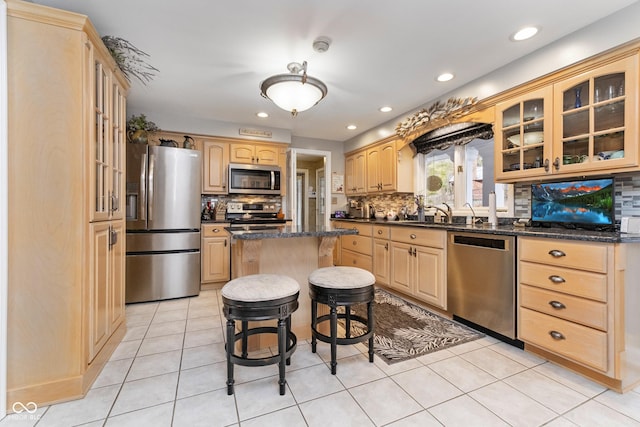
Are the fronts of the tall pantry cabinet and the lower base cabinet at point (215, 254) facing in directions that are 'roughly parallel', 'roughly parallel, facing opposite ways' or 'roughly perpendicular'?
roughly perpendicular

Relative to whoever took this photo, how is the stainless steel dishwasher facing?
facing the viewer and to the left of the viewer

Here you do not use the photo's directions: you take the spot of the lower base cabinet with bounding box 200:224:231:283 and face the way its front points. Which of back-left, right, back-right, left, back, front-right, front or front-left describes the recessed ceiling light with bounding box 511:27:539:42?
front-left

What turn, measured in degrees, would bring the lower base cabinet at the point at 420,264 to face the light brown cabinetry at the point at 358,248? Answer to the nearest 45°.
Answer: approximately 90° to its right

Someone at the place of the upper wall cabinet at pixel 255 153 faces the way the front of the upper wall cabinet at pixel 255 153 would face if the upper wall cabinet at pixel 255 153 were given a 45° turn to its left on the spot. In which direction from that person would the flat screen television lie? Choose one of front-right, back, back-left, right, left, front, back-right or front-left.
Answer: front

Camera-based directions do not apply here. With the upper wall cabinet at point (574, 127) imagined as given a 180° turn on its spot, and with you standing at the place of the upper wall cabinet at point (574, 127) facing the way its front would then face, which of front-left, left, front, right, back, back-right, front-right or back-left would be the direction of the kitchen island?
back

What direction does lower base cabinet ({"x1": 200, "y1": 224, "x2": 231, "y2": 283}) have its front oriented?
toward the camera

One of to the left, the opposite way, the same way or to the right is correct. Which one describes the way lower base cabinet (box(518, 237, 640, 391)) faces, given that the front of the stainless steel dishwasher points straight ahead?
the same way

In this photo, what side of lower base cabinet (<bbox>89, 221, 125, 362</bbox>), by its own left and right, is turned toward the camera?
right

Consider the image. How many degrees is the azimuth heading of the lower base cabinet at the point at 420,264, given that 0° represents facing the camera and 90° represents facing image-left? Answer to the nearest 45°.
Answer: approximately 45°

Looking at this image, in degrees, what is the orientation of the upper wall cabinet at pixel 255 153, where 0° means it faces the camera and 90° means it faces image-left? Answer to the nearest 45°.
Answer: approximately 0°

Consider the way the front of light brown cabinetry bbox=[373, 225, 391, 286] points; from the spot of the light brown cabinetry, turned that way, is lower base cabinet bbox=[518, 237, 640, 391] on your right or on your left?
on your left

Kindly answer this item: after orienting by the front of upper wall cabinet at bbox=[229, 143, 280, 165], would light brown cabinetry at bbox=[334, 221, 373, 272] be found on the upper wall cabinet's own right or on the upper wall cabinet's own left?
on the upper wall cabinet's own left

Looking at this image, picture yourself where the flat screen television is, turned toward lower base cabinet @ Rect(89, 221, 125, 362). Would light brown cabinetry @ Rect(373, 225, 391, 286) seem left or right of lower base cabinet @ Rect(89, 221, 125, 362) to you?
right

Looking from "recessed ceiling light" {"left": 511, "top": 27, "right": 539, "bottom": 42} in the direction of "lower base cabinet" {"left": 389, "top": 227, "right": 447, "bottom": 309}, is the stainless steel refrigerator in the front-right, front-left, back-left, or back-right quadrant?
front-left

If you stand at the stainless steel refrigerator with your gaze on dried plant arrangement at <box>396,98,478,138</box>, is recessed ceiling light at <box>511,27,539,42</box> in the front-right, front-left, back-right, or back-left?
front-right
